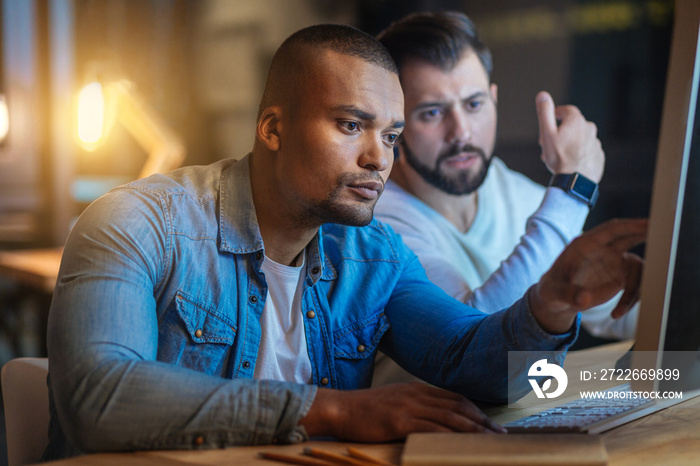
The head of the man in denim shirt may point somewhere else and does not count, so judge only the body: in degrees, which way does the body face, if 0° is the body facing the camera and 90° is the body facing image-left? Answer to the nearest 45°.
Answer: approximately 315°

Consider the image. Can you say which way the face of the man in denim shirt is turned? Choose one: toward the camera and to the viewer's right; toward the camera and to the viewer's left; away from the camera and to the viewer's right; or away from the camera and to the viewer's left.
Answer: toward the camera and to the viewer's right
